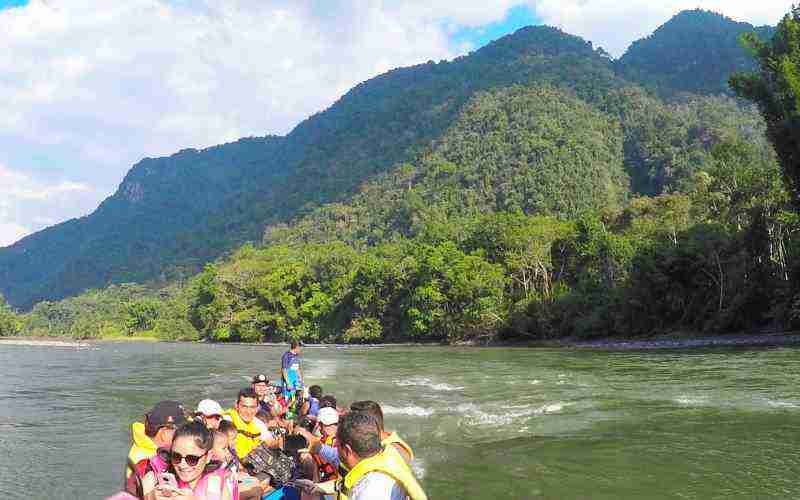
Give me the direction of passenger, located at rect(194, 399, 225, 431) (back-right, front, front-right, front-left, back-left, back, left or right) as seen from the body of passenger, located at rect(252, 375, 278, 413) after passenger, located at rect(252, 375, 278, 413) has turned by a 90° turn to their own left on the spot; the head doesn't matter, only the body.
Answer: back-right

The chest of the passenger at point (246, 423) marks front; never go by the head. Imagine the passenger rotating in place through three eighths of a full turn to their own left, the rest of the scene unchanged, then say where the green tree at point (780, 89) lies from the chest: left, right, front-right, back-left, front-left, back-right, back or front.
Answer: front

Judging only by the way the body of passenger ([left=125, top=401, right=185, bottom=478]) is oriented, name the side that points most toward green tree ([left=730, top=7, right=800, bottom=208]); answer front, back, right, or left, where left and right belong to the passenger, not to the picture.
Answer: left

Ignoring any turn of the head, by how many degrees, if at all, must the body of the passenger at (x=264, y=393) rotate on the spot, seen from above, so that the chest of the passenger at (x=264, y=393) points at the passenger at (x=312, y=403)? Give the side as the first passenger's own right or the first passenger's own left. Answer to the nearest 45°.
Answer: approximately 45° to the first passenger's own left

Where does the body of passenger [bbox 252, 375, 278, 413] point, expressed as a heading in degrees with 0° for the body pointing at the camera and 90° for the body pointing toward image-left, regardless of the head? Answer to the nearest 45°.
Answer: approximately 315°

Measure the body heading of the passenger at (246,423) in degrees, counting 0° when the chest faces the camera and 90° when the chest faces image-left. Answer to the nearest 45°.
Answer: approximately 0°

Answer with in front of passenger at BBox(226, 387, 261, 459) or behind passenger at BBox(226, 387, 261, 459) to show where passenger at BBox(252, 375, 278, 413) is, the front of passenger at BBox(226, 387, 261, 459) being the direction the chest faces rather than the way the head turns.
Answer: behind

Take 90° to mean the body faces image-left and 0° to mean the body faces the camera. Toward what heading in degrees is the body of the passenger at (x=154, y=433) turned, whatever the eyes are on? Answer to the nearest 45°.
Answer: approximately 315°

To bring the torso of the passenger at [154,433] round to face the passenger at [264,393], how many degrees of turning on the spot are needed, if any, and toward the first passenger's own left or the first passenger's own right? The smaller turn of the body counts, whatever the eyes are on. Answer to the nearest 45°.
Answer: approximately 135° to the first passenger's own left

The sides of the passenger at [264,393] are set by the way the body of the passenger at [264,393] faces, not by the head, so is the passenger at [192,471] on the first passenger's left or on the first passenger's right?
on the first passenger's right
